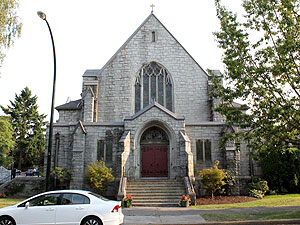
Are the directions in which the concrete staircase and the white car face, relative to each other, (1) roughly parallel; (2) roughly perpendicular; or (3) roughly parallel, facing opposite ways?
roughly perpendicular

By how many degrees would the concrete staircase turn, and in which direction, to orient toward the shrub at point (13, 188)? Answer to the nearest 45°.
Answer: approximately 90° to its right

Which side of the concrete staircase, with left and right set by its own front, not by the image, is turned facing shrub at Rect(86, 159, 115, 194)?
right

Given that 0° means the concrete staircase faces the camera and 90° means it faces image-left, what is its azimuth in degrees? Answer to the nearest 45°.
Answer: approximately 0°

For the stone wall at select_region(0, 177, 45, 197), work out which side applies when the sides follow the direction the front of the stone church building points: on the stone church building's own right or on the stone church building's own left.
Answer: on the stone church building's own right

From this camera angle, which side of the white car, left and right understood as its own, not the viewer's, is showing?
left

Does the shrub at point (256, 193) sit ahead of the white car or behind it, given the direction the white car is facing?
behind

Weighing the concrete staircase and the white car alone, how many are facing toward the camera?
1

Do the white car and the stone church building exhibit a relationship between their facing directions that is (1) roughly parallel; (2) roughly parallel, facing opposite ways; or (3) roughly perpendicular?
roughly perpendicular
